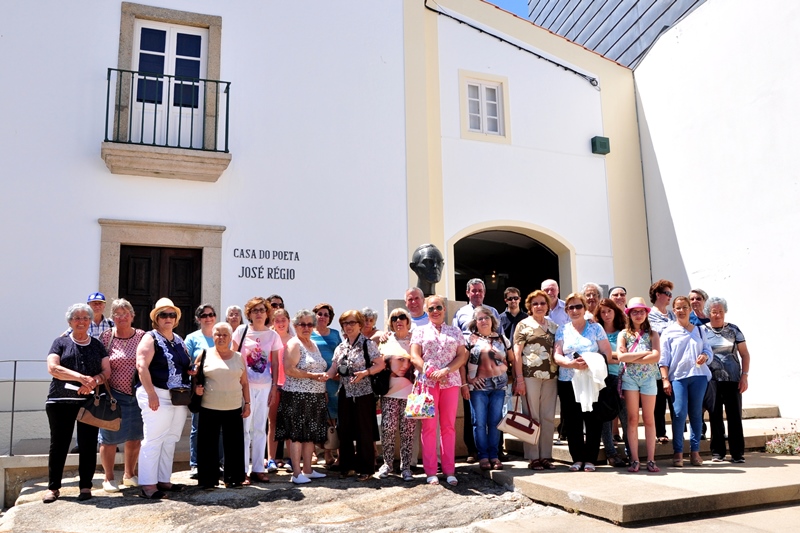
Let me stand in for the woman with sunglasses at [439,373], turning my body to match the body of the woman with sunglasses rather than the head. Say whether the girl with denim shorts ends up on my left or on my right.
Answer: on my left

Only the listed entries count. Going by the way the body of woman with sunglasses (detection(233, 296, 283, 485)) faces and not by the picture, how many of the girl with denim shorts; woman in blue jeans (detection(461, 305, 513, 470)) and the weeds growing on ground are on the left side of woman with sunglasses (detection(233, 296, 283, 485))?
3

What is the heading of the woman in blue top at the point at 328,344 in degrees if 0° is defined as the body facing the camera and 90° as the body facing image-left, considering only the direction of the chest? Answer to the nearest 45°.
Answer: approximately 0°

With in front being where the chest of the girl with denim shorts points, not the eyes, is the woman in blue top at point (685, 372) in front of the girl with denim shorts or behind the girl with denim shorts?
behind

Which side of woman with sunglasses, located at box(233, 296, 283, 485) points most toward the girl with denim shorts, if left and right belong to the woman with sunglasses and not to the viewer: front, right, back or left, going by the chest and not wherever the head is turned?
left

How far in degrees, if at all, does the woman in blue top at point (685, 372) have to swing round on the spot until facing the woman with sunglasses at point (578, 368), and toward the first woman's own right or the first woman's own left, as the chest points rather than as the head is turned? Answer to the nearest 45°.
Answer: approximately 45° to the first woman's own right

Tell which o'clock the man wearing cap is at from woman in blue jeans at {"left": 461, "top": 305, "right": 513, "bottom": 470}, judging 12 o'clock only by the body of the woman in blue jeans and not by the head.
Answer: The man wearing cap is roughly at 3 o'clock from the woman in blue jeans.

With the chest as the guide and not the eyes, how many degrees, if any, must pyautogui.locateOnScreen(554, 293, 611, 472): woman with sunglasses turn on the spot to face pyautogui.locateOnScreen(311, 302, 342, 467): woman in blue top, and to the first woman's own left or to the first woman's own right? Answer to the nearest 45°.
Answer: approximately 90° to the first woman's own right

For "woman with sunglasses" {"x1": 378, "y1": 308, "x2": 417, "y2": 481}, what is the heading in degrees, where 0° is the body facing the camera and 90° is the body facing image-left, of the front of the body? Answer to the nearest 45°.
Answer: approximately 0°
